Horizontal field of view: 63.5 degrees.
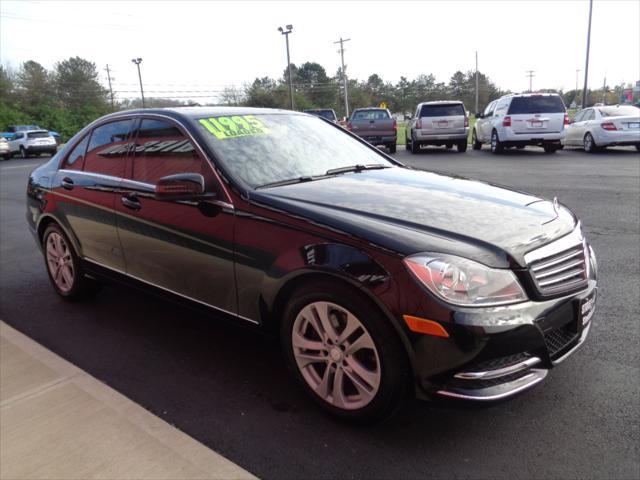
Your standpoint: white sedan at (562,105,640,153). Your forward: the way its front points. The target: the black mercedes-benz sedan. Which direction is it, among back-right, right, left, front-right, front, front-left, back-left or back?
back-left

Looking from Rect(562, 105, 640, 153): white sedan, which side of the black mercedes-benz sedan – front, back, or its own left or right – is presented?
left

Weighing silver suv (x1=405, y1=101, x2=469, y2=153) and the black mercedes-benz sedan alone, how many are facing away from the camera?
1

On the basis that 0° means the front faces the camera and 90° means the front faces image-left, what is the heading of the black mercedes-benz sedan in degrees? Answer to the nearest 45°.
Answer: approximately 315°

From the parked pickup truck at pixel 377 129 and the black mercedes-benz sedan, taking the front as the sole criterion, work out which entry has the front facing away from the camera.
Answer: the parked pickup truck

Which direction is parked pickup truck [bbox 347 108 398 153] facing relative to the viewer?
away from the camera

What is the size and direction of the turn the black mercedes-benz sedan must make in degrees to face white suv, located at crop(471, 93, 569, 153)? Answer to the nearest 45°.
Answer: approximately 90° to its left

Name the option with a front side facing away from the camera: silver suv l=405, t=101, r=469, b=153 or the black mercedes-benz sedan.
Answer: the silver suv

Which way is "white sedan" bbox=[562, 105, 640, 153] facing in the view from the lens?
facing away from the viewer and to the left of the viewer

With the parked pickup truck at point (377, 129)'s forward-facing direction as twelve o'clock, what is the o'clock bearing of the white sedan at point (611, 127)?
The white sedan is roughly at 4 o'clock from the parked pickup truck.

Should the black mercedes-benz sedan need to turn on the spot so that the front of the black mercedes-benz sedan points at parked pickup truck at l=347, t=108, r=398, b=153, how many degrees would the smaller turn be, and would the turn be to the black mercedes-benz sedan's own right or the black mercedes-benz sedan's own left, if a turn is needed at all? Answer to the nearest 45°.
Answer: approximately 135° to the black mercedes-benz sedan's own left

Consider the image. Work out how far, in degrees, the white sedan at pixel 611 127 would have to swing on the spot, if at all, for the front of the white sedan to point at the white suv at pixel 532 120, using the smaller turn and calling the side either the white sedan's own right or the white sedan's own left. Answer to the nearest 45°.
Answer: approximately 45° to the white sedan's own left

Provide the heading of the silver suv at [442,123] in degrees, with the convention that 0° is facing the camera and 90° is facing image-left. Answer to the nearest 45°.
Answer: approximately 180°

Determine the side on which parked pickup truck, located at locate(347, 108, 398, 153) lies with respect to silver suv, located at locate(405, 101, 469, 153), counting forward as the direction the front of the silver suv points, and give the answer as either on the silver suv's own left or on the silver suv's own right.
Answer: on the silver suv's own left
